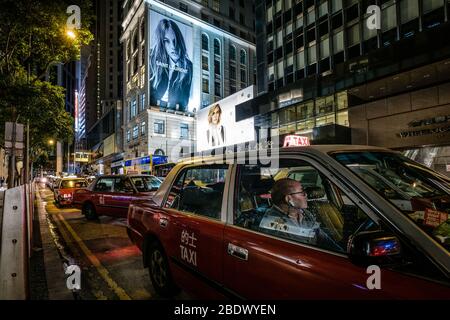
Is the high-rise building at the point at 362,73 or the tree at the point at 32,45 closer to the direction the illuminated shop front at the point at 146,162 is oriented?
the tree

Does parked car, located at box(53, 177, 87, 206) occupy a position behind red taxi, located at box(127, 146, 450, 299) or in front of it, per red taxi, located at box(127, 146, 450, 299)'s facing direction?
behind

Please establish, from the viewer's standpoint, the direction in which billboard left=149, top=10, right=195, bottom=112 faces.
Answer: facing the viewer and to the right of the viewer

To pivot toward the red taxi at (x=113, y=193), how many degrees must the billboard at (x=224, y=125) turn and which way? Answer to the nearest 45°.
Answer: approximately 45° to its left

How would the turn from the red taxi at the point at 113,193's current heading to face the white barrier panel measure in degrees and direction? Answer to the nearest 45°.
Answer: approximately 45° to its right

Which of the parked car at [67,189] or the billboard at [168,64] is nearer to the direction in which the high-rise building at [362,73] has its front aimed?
the parked car

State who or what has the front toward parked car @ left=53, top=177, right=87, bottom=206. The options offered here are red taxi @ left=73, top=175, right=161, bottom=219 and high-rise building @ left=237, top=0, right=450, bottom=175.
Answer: the high-rise building

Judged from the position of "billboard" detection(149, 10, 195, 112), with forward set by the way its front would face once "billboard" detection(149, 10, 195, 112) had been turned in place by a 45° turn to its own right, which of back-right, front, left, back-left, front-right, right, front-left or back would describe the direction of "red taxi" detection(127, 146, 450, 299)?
front

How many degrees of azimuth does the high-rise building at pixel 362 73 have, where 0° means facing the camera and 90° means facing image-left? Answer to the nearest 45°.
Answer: approximately 45°

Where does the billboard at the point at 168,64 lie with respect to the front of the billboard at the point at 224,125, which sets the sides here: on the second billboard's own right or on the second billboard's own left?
on the second billboard's own right

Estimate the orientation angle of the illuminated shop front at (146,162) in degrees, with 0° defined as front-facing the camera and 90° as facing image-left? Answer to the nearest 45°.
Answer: approximately 45°

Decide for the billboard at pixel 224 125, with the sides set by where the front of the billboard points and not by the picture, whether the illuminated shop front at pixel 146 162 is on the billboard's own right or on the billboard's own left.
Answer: on the billboard's own right
